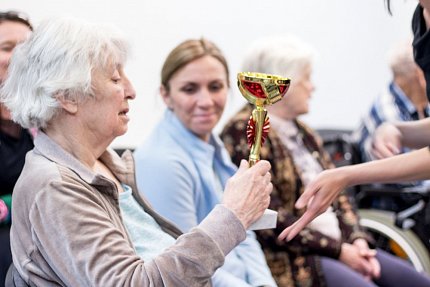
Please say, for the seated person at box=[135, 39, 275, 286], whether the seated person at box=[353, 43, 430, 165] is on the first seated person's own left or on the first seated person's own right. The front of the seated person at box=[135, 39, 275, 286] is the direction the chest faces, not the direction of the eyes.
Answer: on the first seated person's own left

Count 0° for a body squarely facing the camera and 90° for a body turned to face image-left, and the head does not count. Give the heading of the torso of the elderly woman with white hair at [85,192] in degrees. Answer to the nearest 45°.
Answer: approximately 270°

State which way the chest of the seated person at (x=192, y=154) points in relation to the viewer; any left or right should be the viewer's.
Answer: facing the viewer and to the right of the viewer

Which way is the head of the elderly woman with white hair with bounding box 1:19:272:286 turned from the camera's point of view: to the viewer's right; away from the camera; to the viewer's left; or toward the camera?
to the viewer's right

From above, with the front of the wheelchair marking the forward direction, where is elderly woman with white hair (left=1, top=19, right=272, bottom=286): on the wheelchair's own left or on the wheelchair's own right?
on the wheelchair's own right
